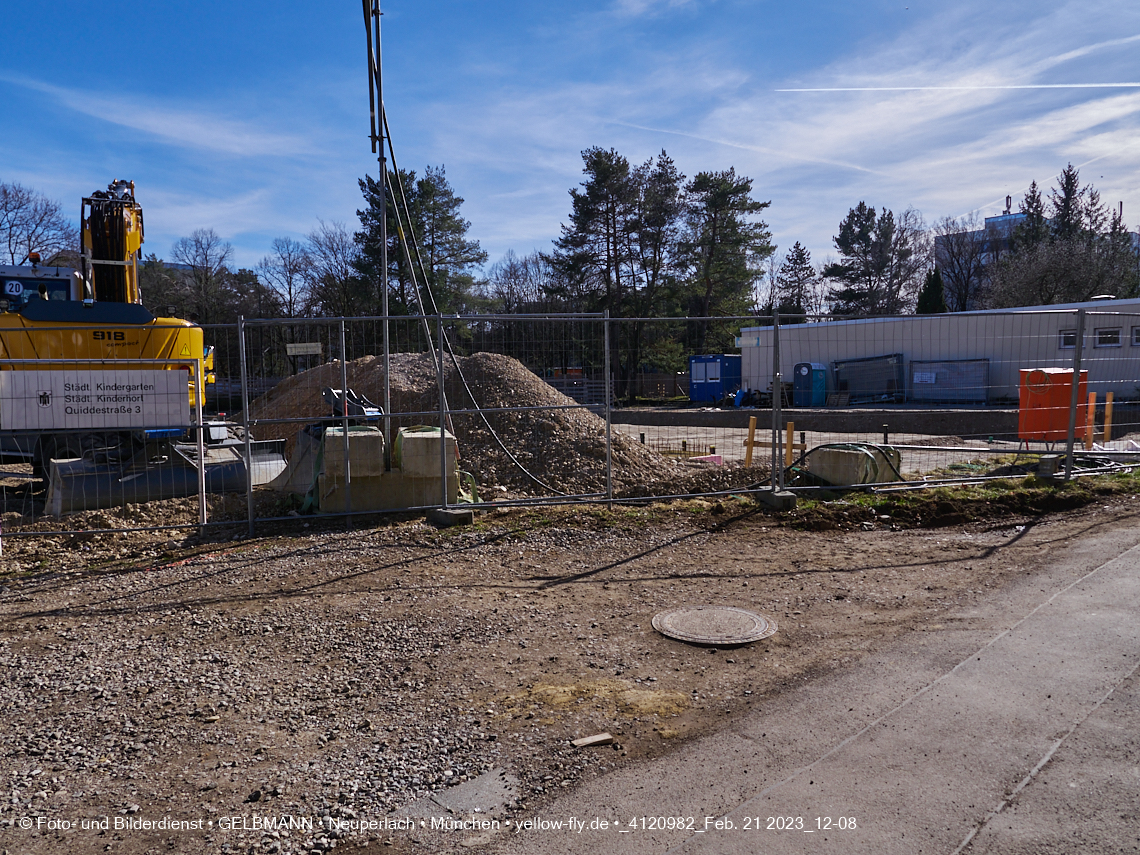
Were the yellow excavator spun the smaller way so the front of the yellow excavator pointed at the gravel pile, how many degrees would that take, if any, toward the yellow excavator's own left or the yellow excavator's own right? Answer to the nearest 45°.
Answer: approximately 90° to the yellow excavator's own right

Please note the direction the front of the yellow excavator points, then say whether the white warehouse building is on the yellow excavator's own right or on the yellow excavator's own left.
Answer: on the yellow excavator's own right

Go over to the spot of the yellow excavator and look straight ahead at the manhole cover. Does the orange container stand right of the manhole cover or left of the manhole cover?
left

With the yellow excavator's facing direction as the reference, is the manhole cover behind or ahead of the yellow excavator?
behind

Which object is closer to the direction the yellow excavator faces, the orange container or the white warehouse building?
the white warehouse building

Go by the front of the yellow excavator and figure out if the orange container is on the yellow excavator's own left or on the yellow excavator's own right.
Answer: on the yellow excavator's own right
